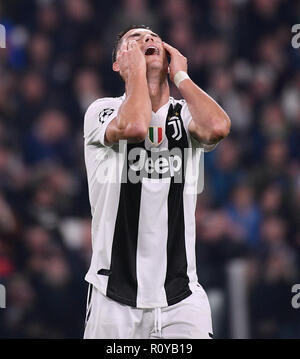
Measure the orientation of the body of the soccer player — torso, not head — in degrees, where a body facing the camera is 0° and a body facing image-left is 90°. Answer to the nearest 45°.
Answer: approximately 315°
